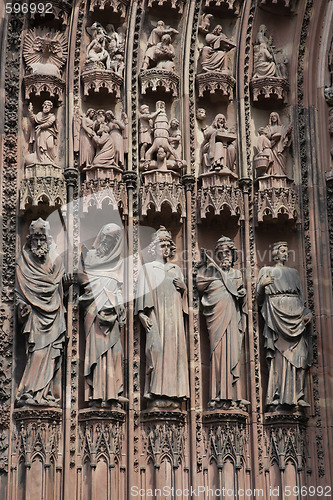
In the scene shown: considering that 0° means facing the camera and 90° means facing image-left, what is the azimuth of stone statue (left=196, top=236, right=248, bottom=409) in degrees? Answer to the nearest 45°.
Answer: approximately 0°

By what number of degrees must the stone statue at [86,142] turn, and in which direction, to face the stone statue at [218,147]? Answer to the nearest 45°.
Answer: approximately 45° to its left

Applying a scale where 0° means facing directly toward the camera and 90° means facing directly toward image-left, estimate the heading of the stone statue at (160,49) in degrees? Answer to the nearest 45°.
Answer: approximately 0°

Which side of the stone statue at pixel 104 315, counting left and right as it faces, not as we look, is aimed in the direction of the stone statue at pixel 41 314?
right

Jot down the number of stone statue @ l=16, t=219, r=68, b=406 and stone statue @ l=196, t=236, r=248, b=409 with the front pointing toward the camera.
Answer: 2
